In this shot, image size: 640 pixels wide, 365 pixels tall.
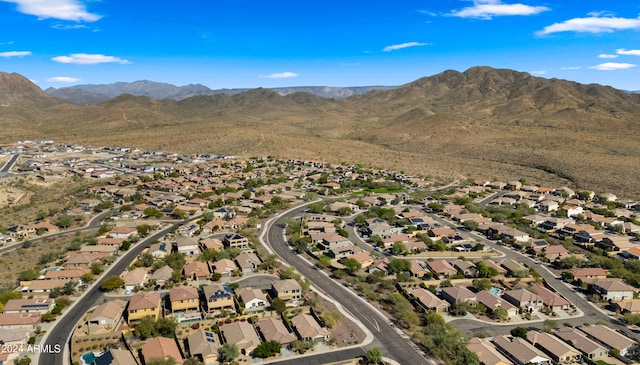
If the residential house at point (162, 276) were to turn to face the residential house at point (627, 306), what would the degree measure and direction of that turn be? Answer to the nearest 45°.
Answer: approximately 45° to its left

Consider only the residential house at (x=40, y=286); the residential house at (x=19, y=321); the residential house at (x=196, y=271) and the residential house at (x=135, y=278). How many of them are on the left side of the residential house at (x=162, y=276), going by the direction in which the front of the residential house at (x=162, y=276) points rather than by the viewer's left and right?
1

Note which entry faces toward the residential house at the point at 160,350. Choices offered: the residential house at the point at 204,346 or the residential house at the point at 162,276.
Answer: the residential house at the point at 162,276

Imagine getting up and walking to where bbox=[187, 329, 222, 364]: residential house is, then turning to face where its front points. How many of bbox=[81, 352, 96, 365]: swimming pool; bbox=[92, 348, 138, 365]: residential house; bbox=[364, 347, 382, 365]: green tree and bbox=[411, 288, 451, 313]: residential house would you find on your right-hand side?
2

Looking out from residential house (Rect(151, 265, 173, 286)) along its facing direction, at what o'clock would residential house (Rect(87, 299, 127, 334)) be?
residential house (Rect(87, 299, 127, 334)) is roughly at 1 o'clock from residential house (Rect(151, 265, 173, 286)).

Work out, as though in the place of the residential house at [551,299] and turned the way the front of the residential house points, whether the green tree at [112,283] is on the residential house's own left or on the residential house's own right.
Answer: on the residential house's own right

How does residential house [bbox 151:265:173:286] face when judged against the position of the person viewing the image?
facing the viewer

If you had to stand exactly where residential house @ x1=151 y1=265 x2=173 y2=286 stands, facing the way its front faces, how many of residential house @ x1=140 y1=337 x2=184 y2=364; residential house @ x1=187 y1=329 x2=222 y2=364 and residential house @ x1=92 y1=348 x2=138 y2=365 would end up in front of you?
3

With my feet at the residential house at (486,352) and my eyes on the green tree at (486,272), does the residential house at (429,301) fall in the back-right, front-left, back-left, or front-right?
front-left
